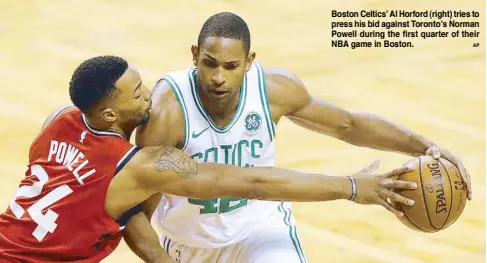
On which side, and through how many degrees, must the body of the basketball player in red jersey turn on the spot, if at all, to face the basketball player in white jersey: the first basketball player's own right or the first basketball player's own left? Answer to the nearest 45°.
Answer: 0° — they already face them

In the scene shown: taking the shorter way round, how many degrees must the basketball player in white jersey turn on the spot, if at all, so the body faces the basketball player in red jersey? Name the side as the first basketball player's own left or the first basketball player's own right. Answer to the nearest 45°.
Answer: approximately 45° to the first basketball player's own right

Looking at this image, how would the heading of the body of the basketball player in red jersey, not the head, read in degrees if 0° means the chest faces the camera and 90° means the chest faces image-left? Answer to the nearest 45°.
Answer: approximately 225°

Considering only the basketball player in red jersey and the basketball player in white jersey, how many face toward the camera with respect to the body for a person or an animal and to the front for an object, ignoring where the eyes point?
1

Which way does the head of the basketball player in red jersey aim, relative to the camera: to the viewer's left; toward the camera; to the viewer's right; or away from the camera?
to the viewer's right

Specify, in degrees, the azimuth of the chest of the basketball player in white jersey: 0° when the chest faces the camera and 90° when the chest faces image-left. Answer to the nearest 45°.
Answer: approximately 0°
